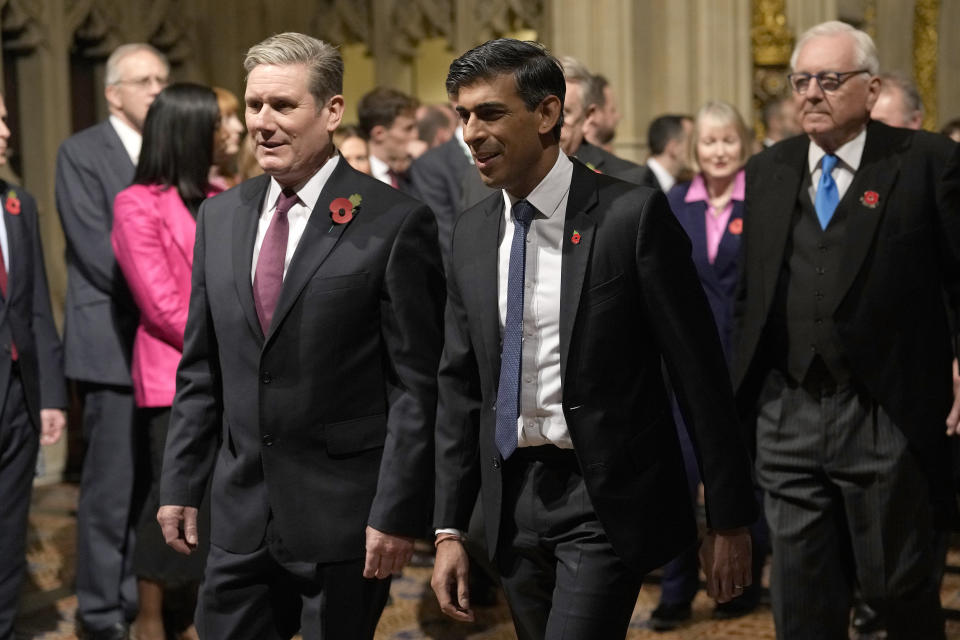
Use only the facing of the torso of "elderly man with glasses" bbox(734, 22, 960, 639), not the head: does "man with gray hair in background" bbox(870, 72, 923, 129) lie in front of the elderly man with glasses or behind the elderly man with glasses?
behind

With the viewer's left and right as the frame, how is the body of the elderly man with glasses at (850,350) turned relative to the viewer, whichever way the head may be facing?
facing the viewer and to the left of the viewer

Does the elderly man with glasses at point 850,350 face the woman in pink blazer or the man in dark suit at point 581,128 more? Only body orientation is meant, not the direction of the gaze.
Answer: the woman in pink blazer

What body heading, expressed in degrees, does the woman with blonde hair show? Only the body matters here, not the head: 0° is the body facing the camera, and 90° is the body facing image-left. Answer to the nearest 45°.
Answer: approximately 0°

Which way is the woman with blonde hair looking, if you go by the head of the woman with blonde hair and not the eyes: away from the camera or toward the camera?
toward the camera

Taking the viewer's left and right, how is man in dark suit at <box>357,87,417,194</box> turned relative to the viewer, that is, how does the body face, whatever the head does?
facing the viewer and to the right of the viewer

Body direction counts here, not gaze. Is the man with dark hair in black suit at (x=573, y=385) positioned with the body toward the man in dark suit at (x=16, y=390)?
no

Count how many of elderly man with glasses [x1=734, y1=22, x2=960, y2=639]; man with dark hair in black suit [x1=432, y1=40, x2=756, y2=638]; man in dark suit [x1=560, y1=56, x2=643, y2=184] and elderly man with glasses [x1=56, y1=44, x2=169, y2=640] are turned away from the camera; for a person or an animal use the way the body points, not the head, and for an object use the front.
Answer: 0

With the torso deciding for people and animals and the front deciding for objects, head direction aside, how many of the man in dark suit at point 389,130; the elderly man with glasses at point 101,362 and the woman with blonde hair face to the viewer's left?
0

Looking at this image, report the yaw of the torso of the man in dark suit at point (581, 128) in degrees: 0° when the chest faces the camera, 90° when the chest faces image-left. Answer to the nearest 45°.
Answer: approximately 45°

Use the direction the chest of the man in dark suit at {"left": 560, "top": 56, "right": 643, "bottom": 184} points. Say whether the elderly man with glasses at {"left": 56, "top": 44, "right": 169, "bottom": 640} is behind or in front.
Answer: in front

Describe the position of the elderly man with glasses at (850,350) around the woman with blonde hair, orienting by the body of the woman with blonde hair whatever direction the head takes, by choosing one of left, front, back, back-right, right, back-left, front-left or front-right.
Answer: front

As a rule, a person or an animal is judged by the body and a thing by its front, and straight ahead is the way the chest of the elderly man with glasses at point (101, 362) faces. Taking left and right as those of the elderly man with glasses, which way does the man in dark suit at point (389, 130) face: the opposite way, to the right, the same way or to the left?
the same way

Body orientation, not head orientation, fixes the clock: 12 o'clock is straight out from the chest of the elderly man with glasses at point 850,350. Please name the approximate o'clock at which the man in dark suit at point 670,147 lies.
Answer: The man in dark suit is roughly at 4 o'clock from the elderly man with glasses.

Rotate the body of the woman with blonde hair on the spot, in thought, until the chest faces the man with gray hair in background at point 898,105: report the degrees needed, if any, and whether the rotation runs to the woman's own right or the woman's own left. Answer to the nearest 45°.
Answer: approximately 135° to the woman's own left

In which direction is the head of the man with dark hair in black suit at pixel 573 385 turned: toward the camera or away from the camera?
toward the camera

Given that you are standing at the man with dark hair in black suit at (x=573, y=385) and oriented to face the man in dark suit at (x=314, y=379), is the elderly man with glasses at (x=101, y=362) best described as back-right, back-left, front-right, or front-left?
front-right

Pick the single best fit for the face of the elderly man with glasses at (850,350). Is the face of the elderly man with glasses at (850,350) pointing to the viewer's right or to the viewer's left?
to the viewer's left
